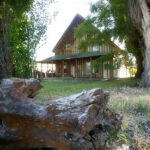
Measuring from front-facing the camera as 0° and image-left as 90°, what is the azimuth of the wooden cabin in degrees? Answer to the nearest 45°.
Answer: approximately 0°

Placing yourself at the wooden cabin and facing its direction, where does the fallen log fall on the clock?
The fallen log is roughly at 12 o'clock from the wooden cabin.

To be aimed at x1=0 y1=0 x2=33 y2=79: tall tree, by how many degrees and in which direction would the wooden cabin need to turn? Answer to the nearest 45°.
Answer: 0° — it already faces it
